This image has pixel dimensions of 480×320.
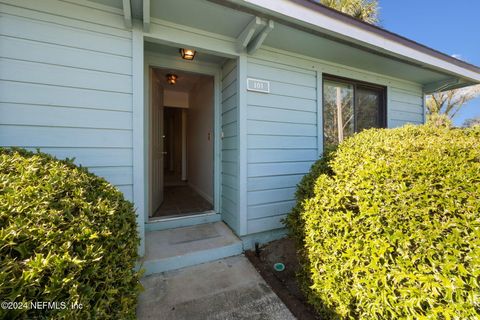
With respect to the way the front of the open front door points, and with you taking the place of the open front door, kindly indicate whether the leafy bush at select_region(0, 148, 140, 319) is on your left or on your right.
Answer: on your right

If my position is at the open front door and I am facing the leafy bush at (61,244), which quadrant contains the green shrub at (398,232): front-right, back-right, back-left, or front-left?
front-left
